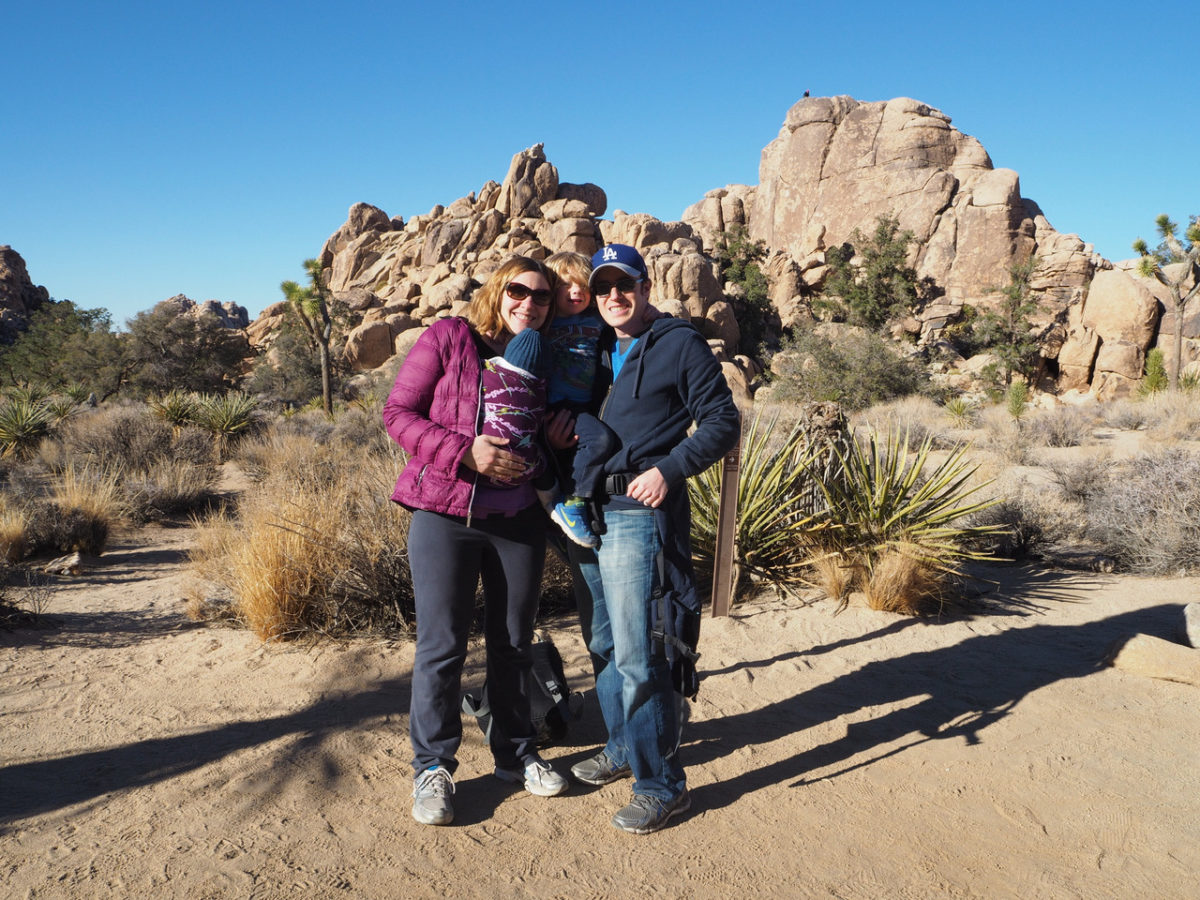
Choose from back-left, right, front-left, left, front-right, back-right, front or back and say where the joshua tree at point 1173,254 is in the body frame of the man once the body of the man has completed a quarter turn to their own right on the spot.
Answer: right

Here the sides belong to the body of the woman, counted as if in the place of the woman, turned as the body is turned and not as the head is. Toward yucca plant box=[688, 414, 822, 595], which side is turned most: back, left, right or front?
left

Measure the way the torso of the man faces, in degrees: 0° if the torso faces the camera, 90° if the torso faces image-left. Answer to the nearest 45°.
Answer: approximately 45°

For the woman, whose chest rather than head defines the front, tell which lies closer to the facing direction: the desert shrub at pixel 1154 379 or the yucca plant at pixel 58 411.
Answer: the desert shrub

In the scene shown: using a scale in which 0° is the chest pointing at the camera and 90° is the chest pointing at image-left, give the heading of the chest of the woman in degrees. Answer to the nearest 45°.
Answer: approximately 315°

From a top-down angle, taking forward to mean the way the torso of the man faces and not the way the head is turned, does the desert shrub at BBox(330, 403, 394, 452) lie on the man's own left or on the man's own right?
on the man's own right

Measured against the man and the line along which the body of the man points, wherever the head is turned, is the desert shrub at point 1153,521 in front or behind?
behind

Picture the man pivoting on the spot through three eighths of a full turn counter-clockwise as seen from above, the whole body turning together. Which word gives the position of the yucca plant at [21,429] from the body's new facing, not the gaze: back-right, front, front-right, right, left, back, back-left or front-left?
back-left

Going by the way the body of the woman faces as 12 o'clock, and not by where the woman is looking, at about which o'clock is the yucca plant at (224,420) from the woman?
The yucca plant is roughly at 7 o'clock from the woman.

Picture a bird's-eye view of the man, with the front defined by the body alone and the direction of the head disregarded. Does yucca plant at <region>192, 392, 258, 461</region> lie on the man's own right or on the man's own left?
on the man's own right

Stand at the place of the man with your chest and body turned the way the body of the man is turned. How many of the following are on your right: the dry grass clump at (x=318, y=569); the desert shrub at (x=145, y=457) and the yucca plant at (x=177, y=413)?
3

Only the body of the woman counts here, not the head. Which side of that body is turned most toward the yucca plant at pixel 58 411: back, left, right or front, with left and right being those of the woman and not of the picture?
back
